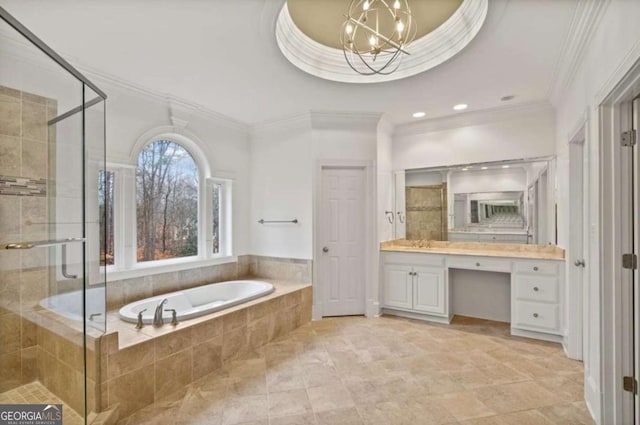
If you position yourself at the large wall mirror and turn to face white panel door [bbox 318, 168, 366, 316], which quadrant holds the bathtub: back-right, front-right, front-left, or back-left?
front-left

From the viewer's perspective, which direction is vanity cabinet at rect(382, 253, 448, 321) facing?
toward the camera

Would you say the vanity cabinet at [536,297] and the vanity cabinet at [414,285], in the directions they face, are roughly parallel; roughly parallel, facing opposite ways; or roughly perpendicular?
roughly parallel

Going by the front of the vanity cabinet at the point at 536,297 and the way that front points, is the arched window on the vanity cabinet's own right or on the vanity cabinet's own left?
on the vanity cabinet's own right

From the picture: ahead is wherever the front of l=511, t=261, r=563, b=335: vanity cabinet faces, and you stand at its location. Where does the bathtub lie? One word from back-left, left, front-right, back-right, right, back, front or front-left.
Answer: front-right

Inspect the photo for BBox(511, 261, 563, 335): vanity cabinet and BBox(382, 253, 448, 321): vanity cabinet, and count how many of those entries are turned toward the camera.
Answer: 2

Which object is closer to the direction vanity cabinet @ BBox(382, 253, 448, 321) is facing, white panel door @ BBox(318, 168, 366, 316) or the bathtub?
the bathtub

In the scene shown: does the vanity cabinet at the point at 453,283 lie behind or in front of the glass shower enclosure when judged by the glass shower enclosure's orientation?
in front

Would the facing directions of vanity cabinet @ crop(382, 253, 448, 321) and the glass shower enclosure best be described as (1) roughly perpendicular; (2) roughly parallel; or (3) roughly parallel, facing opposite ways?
roughly perpendicular

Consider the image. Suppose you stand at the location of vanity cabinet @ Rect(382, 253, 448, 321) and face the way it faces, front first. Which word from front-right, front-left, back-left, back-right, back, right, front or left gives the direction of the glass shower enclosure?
front-right

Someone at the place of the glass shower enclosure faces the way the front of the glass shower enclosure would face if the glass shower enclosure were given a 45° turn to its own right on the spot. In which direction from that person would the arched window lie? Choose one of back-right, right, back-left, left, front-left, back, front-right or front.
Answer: back-left

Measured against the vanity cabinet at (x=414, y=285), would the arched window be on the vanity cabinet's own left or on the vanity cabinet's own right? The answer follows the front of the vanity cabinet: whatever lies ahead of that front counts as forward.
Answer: on the vanity cabinet's own right

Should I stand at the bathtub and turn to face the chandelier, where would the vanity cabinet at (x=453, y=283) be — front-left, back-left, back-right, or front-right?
front-left
